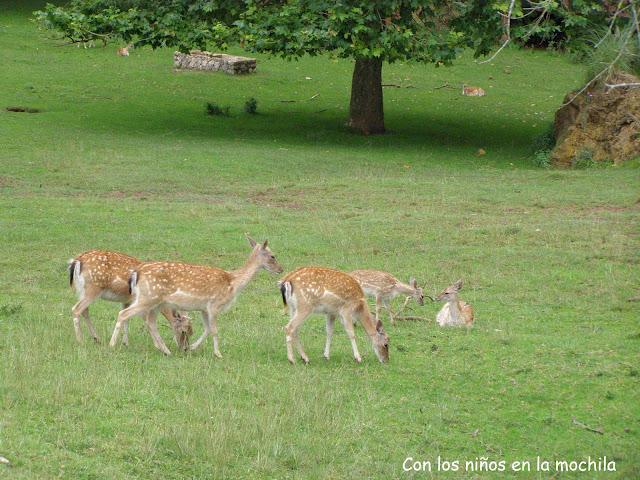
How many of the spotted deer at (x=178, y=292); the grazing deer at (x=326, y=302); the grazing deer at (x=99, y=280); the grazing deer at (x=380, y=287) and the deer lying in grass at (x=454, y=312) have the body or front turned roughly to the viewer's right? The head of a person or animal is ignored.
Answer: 4

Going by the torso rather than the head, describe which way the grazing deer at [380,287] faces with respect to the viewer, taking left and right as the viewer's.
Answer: facing to the right of the viewer

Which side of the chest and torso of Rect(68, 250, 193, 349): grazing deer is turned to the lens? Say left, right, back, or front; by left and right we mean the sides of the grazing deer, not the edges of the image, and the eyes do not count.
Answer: right

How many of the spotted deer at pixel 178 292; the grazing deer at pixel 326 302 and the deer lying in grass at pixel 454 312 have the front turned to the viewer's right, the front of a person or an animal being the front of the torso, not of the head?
2

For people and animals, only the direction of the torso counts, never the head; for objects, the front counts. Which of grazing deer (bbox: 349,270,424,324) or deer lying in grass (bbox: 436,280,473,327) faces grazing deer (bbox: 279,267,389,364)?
the deer lying in grass

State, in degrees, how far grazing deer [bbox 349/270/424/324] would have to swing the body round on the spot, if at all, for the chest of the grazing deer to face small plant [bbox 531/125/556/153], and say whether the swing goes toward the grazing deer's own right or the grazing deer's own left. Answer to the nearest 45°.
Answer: approximately 90° to the grazing deer's own left

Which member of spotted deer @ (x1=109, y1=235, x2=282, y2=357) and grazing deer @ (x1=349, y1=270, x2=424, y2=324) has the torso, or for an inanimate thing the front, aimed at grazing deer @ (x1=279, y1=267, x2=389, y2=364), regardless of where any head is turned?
the spotted deer

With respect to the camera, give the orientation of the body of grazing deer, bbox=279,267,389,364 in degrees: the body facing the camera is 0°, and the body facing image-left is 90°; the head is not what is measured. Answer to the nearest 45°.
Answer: approximately 270°

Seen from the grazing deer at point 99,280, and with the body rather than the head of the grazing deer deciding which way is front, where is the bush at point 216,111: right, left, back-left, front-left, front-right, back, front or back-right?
left

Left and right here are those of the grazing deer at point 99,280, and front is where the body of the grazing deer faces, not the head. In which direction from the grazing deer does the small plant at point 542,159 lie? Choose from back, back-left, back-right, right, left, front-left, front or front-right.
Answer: front-left

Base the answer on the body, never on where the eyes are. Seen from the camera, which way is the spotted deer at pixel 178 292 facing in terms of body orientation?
to the viewer's right
